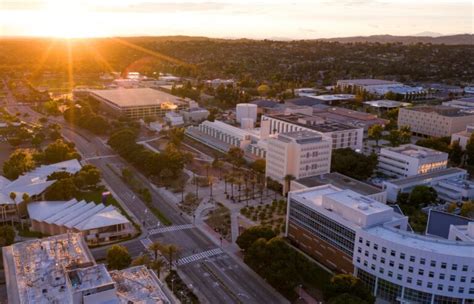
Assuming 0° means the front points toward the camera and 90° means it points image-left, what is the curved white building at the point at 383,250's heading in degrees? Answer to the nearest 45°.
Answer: approximately 45°

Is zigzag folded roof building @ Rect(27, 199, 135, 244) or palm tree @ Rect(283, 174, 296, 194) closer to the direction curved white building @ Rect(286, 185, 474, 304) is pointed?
the zigzag folded roof building

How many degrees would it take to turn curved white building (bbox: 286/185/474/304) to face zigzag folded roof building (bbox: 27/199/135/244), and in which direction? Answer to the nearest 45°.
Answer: approximately 45° to its right

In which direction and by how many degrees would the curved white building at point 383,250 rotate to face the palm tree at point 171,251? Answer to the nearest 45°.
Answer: approximately 45° to its right

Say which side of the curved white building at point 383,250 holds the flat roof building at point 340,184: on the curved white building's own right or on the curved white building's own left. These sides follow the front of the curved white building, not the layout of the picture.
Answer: on the curved white building's own right

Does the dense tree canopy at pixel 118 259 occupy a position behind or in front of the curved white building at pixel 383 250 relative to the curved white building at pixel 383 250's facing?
in front

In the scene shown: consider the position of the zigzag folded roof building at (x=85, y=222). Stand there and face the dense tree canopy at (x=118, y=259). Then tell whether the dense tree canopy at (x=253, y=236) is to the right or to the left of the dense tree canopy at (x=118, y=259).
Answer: left

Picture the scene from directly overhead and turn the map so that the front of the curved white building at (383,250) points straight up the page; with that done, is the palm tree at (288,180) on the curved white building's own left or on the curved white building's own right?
on the curved white building's own right

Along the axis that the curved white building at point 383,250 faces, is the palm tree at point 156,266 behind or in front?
in front

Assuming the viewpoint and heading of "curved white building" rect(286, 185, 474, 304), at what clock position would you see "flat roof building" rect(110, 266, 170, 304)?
The flat roof building is roughly at 2 o'clock from the curved white building.
